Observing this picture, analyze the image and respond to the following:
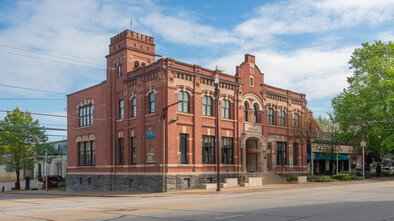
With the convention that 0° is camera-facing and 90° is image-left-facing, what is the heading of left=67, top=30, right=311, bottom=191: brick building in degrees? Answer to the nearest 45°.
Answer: approximately 315°

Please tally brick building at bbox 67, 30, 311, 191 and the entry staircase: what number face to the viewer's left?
0

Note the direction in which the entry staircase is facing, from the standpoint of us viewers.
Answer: facing the viewer and to the right of the viewer

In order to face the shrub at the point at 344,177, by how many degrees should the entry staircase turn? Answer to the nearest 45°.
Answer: approximately 90° to its left

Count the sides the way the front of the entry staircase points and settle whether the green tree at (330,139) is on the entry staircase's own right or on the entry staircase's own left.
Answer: on the entry staircase's own left

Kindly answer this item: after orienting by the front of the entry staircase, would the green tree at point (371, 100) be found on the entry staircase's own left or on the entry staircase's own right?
on the entry staircase's own left

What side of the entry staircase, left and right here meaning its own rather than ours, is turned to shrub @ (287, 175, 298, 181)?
left

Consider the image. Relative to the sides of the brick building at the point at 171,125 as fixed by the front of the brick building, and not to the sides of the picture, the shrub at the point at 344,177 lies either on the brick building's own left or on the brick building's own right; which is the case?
on the brick building's own left
